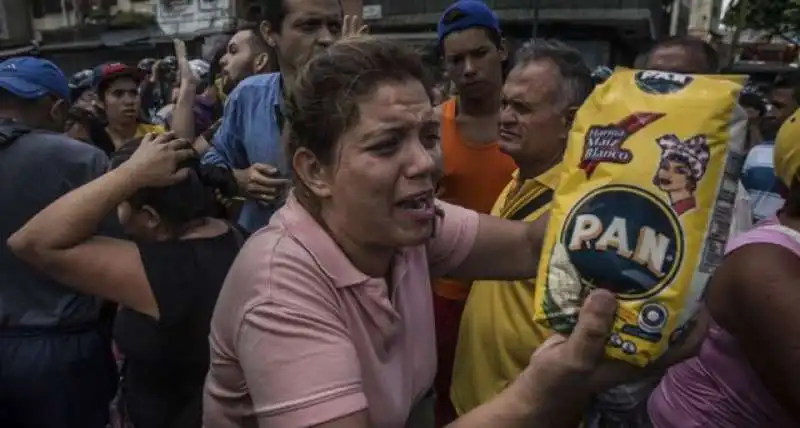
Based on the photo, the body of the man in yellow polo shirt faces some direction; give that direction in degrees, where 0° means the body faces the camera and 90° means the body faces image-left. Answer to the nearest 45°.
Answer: approximately 45°

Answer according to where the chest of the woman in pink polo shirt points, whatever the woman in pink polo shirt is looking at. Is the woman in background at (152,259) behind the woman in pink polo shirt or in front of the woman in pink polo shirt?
behind

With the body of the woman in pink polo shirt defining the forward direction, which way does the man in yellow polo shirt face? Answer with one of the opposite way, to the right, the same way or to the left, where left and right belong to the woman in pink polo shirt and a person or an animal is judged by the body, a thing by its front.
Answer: to the right

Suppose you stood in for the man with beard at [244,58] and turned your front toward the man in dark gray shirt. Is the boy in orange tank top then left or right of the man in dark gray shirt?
left

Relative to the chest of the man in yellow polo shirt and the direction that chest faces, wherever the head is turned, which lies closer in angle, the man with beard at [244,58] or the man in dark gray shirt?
the man in dark gray shirt

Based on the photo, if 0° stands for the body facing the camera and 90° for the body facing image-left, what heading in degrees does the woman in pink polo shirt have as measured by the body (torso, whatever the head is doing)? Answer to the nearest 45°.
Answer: approximately 315°

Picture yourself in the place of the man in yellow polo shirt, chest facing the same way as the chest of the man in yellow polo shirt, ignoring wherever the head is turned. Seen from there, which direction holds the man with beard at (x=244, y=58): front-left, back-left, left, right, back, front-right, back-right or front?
right

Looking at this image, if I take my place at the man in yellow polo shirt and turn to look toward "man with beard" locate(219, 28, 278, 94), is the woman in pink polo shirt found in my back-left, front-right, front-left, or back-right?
back-left

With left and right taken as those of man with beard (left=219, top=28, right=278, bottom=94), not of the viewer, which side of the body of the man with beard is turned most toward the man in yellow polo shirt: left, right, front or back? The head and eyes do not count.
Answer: left
